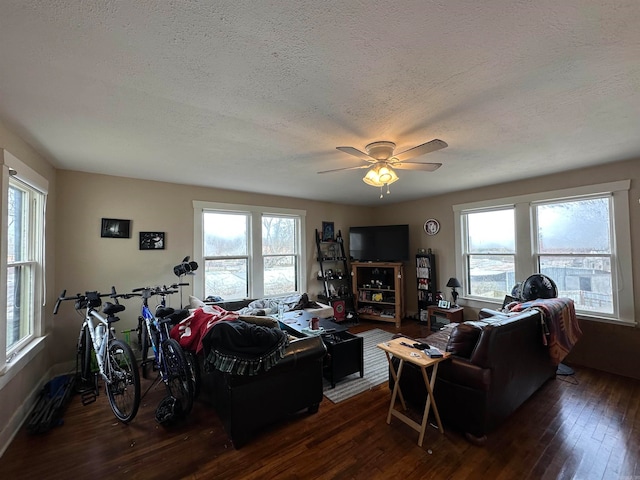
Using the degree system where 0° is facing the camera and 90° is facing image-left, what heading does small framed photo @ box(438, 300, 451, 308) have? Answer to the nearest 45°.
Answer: approximately 45°

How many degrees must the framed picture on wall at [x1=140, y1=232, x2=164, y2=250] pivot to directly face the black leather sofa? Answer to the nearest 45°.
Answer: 0° — it already faces it

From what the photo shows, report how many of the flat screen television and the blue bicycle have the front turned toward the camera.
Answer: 1

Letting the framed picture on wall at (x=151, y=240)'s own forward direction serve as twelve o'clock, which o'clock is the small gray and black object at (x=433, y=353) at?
The small gray and black object is roughly at 11 o'clock from the framed picture on wall.

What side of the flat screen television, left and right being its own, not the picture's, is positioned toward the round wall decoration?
left

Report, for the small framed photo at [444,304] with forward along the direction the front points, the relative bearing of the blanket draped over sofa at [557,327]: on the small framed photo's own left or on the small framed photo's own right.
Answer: on the small framed photo's own left

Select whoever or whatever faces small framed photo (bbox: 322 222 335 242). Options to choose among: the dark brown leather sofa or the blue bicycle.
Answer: the dark brown leather sofa

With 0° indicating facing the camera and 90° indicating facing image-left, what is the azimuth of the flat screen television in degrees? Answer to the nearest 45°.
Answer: approximately 0°

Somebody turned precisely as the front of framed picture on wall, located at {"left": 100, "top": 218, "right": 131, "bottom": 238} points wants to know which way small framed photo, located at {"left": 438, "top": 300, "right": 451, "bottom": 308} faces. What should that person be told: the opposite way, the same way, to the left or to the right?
to the right

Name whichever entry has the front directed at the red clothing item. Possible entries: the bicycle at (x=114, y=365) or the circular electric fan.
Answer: the circular electric fan

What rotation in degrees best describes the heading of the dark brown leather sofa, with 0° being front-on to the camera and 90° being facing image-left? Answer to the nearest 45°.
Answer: approximately 135°

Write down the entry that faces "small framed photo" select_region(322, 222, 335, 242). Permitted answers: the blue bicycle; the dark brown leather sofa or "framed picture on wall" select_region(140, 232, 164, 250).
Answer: the dark brown leather sofa

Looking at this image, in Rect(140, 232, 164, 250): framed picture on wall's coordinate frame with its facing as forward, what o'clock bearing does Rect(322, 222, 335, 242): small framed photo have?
The small framed photo is roughly at 9 o'clock from the framed picture on wall.
